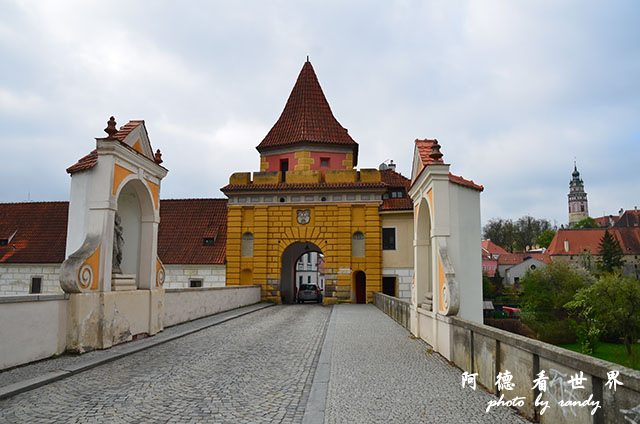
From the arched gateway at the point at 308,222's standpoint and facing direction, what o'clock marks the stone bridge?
The stone bridge is roughly at 12 o'clock from the arched gateway.

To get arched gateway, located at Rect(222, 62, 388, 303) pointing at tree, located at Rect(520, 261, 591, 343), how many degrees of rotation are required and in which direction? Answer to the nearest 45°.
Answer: approximately 135° to its left

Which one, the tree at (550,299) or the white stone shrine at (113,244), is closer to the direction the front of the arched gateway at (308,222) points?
the white stone shrine

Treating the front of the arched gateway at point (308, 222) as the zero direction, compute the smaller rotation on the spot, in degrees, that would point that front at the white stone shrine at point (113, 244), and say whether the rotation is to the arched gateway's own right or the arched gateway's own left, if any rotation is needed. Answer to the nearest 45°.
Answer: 0° — it already faces it

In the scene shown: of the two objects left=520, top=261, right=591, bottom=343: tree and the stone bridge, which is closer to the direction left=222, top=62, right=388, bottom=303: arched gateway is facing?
the stone bridge

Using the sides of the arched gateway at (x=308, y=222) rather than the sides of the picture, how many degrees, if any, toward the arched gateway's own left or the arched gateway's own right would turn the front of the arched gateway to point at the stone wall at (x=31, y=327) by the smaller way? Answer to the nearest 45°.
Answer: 0° — it already faces it

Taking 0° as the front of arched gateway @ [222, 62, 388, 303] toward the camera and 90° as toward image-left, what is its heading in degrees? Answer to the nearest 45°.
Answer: approximately 0°

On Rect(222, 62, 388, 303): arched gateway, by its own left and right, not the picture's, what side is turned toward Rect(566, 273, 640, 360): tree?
left
